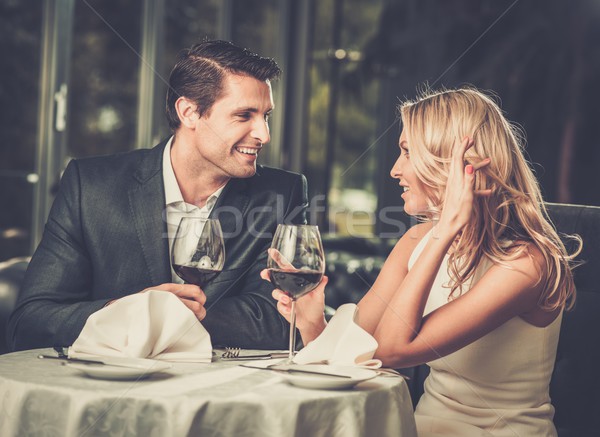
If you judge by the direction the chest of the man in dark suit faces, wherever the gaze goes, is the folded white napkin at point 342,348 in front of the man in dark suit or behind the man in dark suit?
in front

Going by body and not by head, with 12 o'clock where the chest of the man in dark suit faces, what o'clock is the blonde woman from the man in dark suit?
The blonde woman is roughly at 12 o'clock from the man in dark suit.

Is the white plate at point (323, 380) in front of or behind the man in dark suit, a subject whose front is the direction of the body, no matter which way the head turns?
in front

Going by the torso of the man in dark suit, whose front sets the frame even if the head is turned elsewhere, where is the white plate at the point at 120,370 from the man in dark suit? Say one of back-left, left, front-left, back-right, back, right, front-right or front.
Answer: front-right

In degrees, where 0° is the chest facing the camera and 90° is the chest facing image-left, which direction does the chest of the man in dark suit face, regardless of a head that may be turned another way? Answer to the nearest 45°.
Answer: approximately 315°

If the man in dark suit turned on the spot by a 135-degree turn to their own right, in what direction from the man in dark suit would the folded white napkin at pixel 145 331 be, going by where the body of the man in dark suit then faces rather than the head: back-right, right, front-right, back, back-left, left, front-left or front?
left

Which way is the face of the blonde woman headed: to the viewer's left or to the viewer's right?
to the viewer's left
